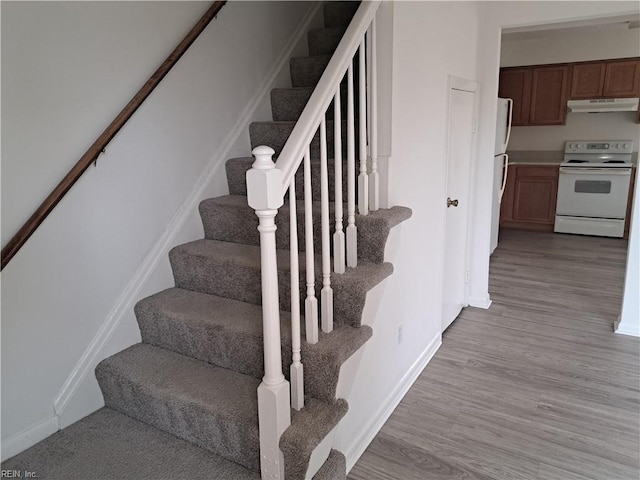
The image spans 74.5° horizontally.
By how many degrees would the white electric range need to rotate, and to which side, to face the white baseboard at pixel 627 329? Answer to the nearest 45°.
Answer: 0° — it already faces it

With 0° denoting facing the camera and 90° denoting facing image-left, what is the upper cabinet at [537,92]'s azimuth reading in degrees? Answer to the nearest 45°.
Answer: approximately 0°

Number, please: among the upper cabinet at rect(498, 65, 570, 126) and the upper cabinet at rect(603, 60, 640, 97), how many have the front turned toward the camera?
2

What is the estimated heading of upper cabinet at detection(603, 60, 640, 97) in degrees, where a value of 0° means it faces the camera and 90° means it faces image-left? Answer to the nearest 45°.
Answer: approximately 0°
